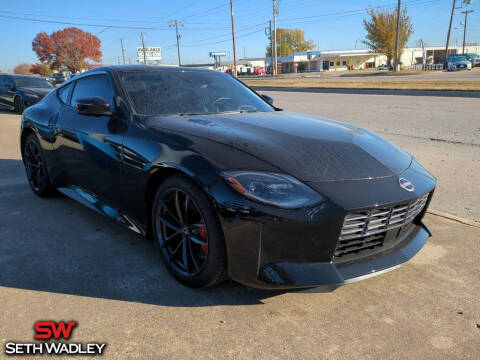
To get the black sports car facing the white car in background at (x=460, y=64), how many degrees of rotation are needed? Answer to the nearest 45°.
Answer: approximately 90° to its left

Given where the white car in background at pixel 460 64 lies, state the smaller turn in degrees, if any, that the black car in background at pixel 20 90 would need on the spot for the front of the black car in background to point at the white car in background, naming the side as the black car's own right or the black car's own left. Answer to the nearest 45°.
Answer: approximately 45° to the black car's own left

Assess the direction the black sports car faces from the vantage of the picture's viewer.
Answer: facing the viewer and to the right of the viewer

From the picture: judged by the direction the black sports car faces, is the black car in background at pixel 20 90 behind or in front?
behind

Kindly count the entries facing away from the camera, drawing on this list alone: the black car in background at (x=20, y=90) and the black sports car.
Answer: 0

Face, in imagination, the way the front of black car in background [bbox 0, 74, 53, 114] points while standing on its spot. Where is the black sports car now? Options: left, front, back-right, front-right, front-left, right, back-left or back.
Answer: front-right
